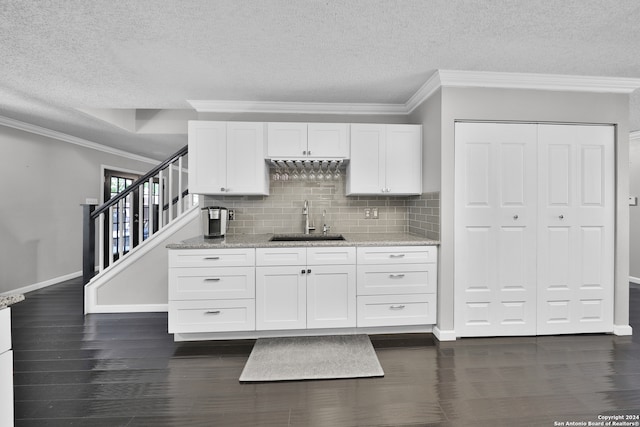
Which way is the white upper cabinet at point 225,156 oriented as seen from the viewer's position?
toward the camera

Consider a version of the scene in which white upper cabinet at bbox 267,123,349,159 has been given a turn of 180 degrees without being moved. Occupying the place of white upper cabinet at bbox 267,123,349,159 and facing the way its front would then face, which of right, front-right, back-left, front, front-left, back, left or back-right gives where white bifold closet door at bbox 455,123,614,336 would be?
right

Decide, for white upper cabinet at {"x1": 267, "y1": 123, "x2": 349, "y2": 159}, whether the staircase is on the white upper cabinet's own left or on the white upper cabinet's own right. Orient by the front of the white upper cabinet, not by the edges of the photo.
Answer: on the white upper cabinet's own right

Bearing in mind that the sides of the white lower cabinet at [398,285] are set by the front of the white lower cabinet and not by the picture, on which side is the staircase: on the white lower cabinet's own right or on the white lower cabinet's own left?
on the white lower cabinet's own right

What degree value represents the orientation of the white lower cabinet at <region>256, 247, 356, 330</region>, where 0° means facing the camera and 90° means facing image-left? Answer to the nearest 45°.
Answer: approximately 0°

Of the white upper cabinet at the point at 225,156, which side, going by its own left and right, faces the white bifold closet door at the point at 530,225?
left

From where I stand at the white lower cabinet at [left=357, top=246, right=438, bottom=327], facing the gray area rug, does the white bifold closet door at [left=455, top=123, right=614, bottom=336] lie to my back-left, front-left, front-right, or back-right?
back-left

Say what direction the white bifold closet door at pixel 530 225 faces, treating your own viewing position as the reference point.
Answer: facing the viewer

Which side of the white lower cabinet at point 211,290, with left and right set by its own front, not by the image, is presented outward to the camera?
front

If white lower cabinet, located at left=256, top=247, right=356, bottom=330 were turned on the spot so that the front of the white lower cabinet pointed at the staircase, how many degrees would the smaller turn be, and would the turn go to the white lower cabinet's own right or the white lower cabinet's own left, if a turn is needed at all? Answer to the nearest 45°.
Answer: approximately 135° to the white lower cabinet's own right

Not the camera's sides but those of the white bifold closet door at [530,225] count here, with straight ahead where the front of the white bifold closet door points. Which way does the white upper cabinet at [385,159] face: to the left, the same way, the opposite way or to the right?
the same way

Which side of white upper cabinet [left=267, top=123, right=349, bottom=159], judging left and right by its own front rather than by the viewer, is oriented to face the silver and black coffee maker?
right

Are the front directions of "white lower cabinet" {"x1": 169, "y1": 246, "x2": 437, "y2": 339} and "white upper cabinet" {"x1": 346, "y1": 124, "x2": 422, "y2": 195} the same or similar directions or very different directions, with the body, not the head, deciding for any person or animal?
same or similar directions
